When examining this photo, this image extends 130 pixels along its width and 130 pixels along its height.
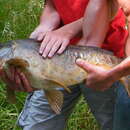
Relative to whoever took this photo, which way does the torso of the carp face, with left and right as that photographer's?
facing to the left of the viewer
